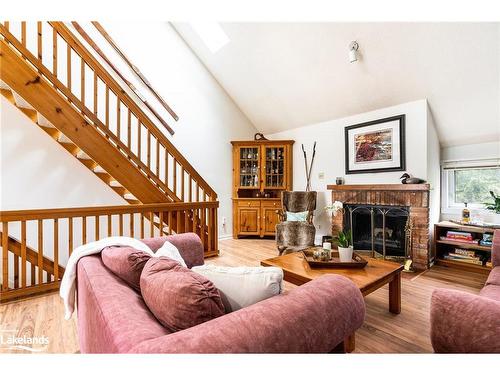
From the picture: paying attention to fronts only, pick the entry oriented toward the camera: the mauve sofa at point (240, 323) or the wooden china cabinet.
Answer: the wooden china cabinet

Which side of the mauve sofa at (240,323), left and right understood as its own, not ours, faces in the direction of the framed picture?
front

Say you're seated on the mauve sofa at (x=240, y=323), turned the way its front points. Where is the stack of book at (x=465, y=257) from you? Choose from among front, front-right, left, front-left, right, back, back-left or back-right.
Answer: front

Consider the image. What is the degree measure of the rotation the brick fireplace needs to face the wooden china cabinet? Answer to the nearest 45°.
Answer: approximately 45° to its right

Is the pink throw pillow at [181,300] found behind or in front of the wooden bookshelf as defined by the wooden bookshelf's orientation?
in front

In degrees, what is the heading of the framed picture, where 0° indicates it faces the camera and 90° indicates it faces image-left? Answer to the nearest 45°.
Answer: approximately 45°

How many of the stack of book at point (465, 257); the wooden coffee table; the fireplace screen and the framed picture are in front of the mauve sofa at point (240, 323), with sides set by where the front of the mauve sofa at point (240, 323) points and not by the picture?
4

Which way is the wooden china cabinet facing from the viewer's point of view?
toward the camera

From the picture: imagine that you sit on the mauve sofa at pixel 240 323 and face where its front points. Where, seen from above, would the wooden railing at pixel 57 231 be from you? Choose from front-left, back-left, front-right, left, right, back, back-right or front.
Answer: left

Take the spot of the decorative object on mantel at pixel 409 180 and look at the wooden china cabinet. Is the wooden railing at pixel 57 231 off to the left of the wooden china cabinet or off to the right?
left

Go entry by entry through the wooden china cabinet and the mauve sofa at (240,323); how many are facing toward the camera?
1

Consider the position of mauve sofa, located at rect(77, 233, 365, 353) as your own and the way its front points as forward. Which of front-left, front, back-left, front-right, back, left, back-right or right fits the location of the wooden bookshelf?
front

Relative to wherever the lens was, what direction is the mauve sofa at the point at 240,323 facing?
facing away from the viewer and to the right of the viewer

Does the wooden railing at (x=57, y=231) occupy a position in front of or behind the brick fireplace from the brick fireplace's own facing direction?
in front

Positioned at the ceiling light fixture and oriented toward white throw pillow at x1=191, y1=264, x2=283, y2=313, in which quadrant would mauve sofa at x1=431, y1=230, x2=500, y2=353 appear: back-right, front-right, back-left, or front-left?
front-left

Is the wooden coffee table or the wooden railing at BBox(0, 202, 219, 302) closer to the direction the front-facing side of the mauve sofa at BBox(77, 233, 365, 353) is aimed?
the wooden coffee table

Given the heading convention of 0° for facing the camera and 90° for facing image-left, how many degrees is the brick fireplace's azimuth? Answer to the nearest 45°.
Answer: approximately 45°
